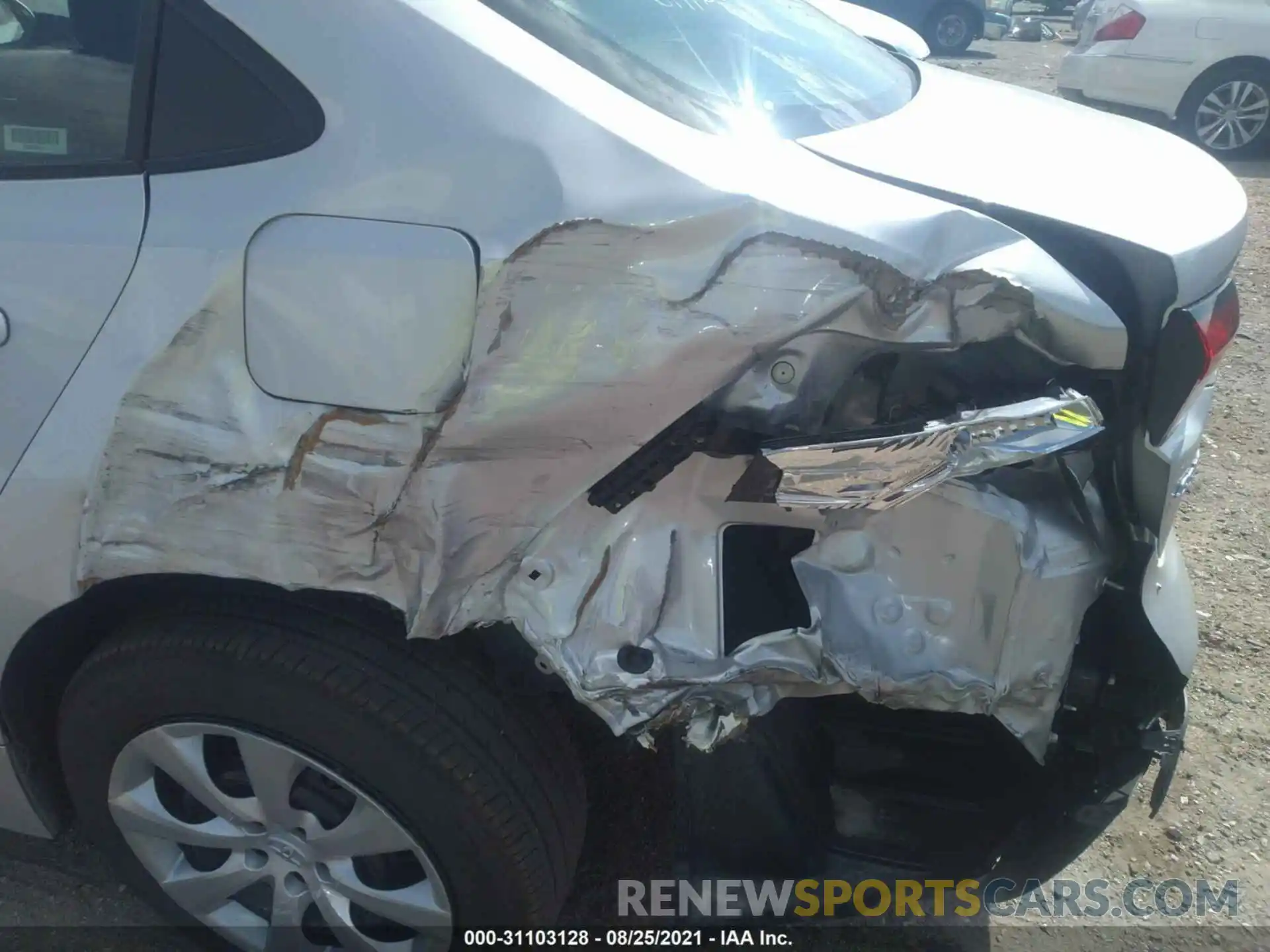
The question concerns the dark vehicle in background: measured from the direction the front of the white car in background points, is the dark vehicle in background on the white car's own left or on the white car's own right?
on the white car's own left

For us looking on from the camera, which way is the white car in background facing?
facing to the right of the viewer
